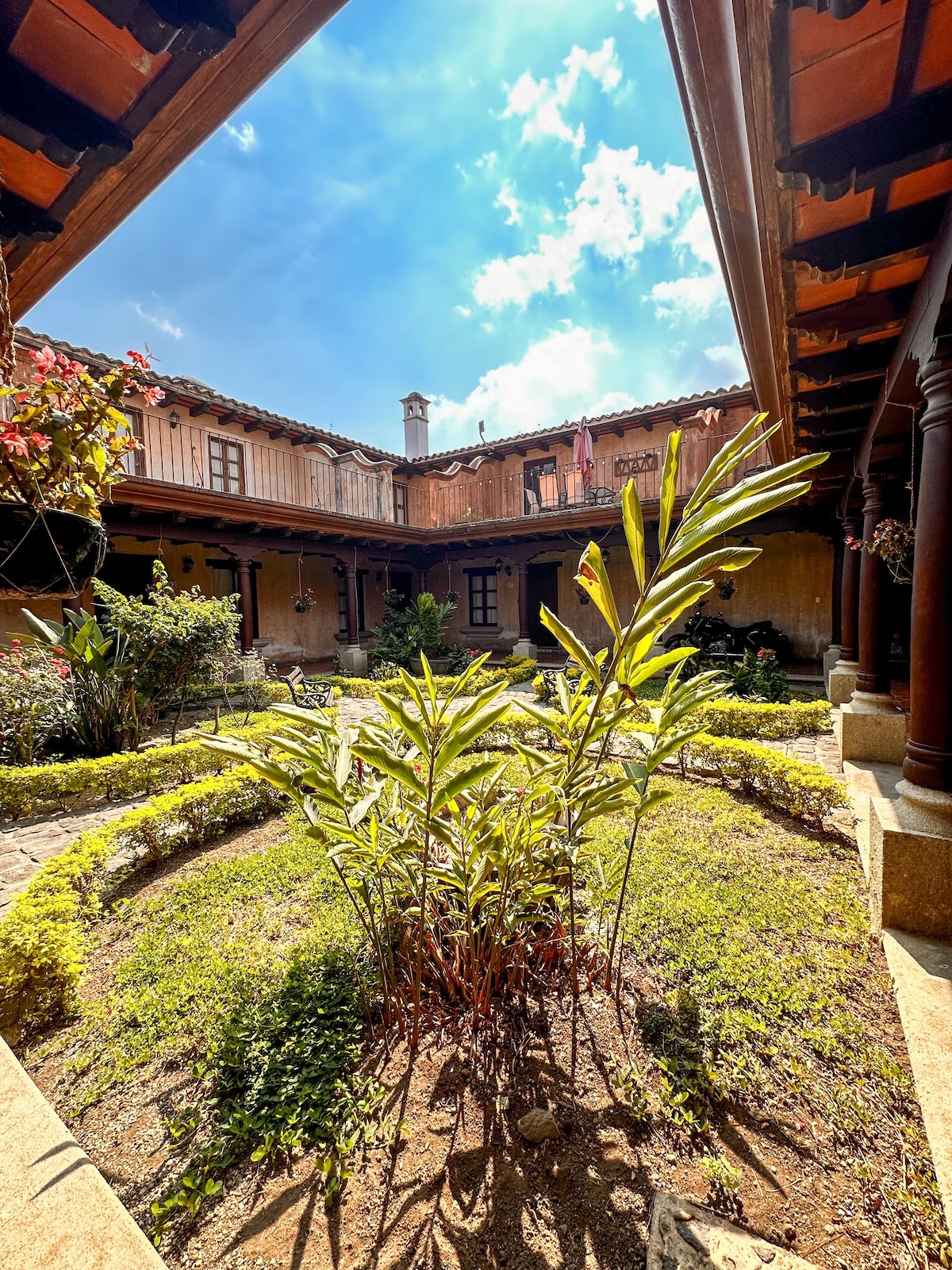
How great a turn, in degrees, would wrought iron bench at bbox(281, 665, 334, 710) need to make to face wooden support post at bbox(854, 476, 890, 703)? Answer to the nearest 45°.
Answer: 0° — it already faces it

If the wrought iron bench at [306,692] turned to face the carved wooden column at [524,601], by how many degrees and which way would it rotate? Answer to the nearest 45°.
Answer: approximately 90° to its left

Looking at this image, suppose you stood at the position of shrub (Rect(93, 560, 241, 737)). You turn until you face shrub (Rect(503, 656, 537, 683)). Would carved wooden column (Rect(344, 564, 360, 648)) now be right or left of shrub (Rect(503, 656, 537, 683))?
left

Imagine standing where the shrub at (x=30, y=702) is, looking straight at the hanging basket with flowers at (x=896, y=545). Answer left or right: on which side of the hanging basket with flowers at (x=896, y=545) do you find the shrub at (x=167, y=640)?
left

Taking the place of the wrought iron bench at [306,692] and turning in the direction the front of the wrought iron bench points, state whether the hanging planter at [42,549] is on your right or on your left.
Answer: on your right

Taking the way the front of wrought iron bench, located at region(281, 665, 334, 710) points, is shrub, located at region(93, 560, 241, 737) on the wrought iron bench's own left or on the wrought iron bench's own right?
on the wrought iron bench's own right

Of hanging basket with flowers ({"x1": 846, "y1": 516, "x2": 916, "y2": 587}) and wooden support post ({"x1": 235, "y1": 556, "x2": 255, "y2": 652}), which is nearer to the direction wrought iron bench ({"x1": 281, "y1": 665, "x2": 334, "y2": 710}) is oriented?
the hanging basket with flowers

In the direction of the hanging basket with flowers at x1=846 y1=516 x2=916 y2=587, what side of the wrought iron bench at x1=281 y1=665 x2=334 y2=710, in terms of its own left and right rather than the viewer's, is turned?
front

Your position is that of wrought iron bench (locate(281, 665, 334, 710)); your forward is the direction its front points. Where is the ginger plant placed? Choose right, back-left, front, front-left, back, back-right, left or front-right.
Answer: front-right

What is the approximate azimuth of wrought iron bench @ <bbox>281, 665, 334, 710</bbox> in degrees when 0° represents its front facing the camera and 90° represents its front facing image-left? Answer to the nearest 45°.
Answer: approximately 315°
